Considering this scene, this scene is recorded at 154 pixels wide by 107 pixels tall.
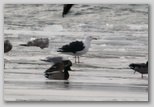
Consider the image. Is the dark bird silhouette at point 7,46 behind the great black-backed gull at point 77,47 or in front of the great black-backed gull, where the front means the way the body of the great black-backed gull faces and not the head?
behind

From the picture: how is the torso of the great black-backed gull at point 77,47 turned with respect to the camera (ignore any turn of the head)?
to the viewer's right
